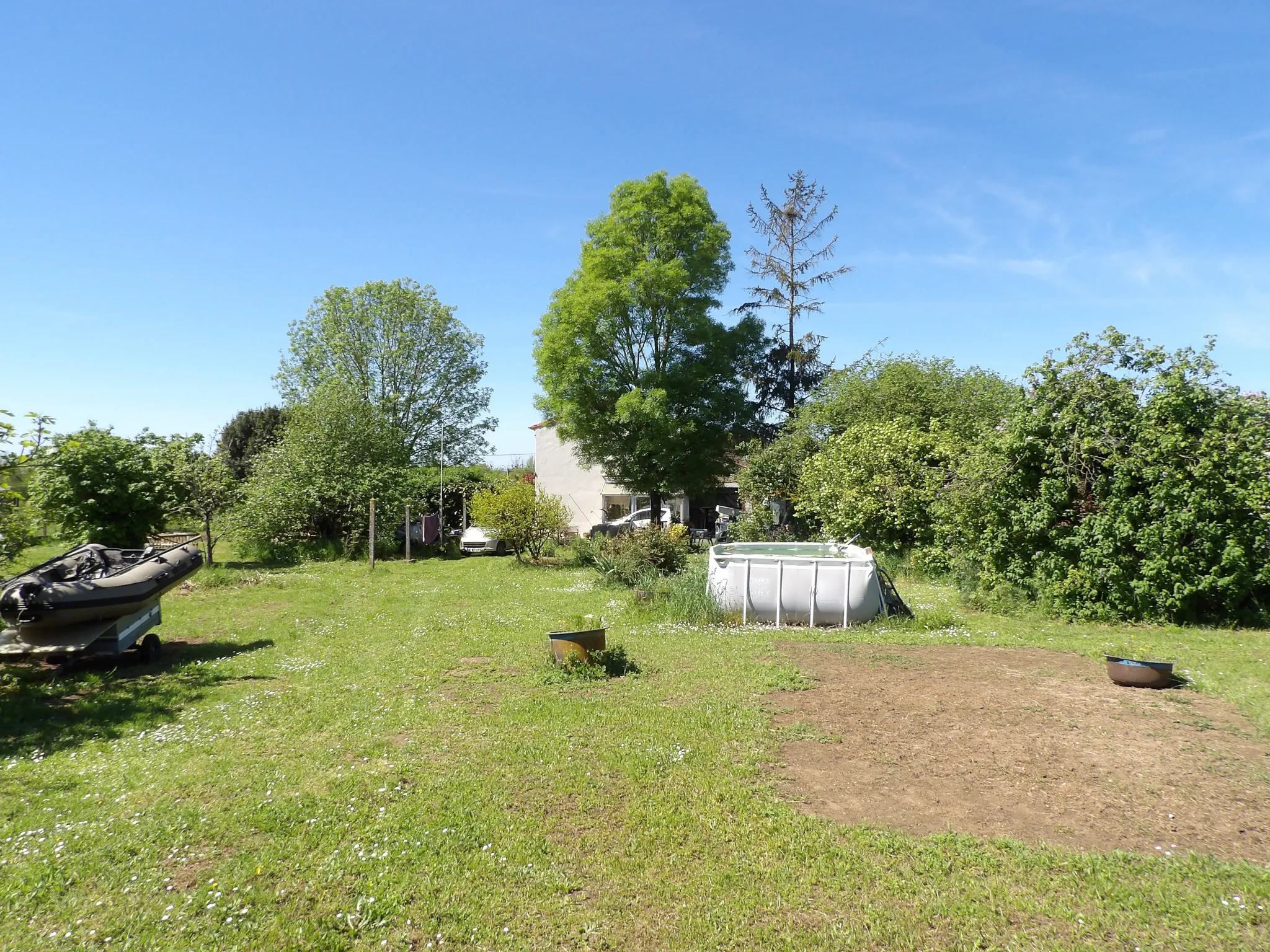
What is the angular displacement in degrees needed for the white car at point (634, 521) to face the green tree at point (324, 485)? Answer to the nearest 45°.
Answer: approximately 45° to its left

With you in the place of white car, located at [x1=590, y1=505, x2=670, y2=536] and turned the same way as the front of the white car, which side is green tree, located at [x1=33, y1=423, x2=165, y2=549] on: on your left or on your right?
on your left

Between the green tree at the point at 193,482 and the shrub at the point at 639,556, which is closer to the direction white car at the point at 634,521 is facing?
the green tree

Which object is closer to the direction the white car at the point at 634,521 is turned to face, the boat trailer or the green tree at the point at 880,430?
the boat trailer

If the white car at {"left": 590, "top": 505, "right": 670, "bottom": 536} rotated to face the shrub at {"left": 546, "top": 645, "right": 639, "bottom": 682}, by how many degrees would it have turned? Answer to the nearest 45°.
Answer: approximately 90° to its left

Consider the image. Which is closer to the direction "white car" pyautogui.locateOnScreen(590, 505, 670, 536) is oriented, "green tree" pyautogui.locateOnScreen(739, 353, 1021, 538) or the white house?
the white house

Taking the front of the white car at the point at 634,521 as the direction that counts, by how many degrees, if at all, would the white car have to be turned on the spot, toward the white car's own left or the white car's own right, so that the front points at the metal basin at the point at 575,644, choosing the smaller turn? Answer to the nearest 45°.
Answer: approximately 90° to the white car's own left

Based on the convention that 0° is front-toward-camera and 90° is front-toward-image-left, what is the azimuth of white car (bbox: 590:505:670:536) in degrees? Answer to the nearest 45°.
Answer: approximately 90°

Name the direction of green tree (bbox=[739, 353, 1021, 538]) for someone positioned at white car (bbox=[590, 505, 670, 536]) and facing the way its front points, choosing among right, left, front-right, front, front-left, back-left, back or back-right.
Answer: back-left

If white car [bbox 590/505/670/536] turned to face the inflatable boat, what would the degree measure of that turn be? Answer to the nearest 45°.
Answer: approximately 90° to its left

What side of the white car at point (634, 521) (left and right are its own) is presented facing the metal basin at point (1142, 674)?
left

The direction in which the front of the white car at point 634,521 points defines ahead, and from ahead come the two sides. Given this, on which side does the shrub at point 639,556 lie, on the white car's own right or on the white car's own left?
on the white car's own left
